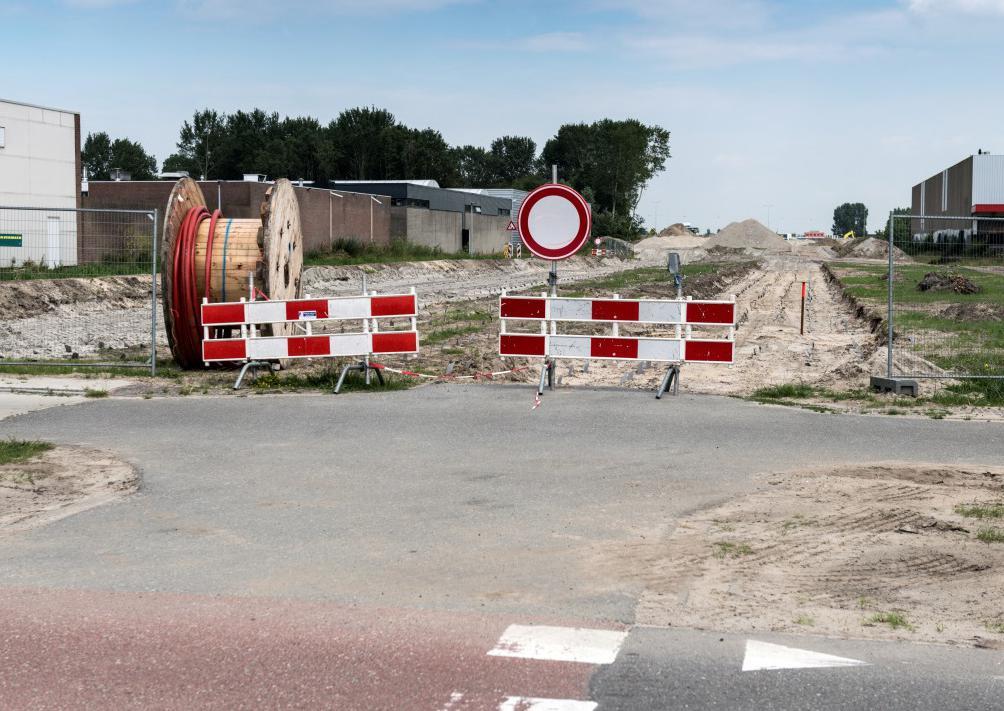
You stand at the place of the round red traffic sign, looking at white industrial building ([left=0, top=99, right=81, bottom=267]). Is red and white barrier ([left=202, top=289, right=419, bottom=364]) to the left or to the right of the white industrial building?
left

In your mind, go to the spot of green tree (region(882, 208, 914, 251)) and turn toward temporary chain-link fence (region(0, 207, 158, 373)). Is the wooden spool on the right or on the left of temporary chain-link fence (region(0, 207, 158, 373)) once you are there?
left

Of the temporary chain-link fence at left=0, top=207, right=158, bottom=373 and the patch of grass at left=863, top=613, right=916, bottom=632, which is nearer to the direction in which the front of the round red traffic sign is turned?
the patch of grass

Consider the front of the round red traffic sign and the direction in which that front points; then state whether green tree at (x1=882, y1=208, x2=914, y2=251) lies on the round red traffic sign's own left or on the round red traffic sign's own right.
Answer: on the round red traffic sign's own left

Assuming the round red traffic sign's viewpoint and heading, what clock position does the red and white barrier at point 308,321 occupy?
The red and white barrier is roughly at 3 o'clock from the round red traffic sign.

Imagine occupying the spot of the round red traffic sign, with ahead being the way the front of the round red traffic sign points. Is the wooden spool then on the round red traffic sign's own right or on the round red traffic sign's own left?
on the round red traffic sign's own right

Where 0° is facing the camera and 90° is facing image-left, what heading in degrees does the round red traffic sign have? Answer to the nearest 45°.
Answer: approximately 0°

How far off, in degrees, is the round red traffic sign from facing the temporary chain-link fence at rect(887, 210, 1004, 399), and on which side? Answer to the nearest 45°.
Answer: approximately 135° to its left
